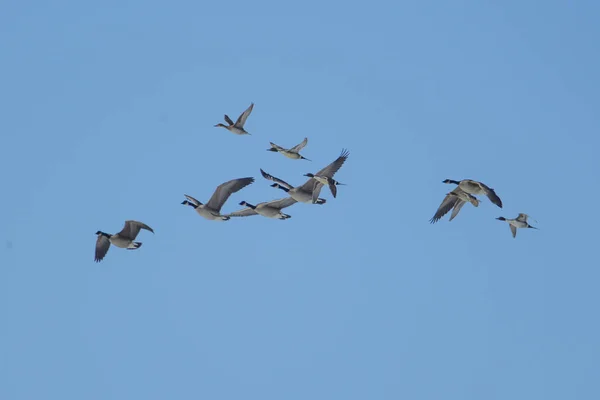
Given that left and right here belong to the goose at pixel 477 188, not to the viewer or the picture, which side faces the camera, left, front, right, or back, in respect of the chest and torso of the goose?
left

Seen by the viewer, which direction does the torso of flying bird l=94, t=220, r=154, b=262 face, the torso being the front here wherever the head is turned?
to the viewer's left

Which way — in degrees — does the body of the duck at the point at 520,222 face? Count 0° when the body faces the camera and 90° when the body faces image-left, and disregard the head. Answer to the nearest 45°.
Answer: approximately 90°

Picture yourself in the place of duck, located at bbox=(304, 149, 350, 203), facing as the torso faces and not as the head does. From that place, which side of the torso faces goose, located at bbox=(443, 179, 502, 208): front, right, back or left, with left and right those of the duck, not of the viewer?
back

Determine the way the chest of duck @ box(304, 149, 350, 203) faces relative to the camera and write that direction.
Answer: to the viewer's left

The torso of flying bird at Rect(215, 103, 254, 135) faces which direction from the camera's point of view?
to the viewer's left

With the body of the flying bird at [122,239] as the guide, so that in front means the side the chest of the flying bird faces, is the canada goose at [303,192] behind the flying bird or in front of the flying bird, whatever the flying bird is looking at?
behind

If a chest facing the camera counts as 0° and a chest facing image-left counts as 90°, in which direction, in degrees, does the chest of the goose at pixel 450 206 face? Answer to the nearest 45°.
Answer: approximately 90°
